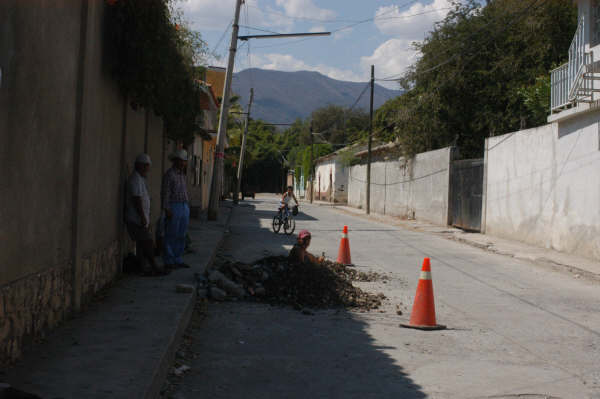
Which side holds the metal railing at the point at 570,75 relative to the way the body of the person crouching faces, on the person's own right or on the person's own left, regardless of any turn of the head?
on the person's own left

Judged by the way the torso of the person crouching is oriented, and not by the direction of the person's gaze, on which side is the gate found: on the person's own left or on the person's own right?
on the person's own left

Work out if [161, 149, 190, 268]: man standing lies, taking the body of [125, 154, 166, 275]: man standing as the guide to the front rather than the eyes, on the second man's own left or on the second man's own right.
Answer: on the second man's own left

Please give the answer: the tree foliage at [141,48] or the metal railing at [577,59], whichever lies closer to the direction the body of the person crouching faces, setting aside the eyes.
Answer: the metal railing

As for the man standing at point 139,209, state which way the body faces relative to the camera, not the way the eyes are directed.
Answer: to the viewer's right

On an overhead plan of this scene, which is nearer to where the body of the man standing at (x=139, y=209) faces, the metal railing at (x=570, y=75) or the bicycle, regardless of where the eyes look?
the metal railing
